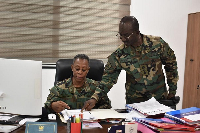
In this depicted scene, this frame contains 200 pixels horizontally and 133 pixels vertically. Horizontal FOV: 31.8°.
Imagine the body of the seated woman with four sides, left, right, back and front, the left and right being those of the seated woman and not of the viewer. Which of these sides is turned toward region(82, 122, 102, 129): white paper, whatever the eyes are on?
front

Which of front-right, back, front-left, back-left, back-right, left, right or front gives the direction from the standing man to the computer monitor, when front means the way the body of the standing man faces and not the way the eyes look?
front

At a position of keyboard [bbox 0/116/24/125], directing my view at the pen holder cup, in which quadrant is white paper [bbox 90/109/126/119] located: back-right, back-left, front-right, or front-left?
front-left

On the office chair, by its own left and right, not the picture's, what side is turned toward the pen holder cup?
front

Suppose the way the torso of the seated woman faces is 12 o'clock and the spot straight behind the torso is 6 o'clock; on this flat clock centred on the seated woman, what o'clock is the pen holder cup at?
The pen holder cup is roughly at 12 o'clock from the seated woman.

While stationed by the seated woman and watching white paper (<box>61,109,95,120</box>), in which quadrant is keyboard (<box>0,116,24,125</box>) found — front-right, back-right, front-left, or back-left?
front-right

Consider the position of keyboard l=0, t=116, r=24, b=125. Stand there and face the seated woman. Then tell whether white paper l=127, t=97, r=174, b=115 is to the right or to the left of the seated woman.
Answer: right

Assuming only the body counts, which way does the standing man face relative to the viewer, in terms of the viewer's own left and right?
facing the viewer and to the left of the viewer

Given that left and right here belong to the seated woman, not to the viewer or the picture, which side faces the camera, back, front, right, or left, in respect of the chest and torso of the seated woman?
front

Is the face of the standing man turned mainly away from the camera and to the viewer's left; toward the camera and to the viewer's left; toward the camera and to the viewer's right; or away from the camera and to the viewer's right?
toward the camera and to the viewer's left

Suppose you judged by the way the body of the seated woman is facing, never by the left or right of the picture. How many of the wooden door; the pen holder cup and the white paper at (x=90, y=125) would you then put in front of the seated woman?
2

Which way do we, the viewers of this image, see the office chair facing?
facing the viewer
